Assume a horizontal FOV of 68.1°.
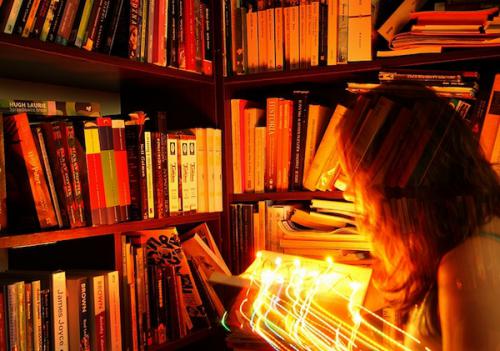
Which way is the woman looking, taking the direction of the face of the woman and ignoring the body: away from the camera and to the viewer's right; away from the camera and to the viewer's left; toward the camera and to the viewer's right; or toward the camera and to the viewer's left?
away from the camera and to the viewer's left

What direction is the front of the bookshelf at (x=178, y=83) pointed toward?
toward the camera

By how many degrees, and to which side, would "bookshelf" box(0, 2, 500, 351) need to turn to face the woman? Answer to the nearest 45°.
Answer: approximately 45° to its left
